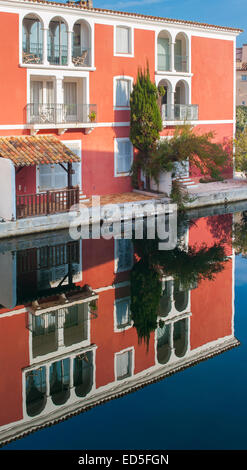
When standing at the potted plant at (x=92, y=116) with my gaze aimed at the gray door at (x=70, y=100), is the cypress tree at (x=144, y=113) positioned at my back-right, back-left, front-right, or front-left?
back-right

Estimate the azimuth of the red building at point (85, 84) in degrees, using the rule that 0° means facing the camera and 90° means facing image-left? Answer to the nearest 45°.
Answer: approximately 315°
